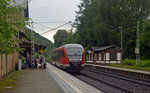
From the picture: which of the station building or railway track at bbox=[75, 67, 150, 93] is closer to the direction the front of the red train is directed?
the railway track

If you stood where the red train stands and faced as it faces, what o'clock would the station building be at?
The station building is roughly at 8 o'clock from the red train.

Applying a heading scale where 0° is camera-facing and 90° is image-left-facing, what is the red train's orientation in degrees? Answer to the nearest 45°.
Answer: approximately 315°
